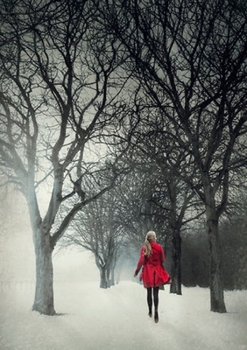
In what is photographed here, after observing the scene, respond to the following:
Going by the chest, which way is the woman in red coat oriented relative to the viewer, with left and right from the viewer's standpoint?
facing away from the viewer

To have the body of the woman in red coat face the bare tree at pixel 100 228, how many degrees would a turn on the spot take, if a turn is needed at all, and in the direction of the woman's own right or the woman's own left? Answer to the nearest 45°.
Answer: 0° — they already face it
